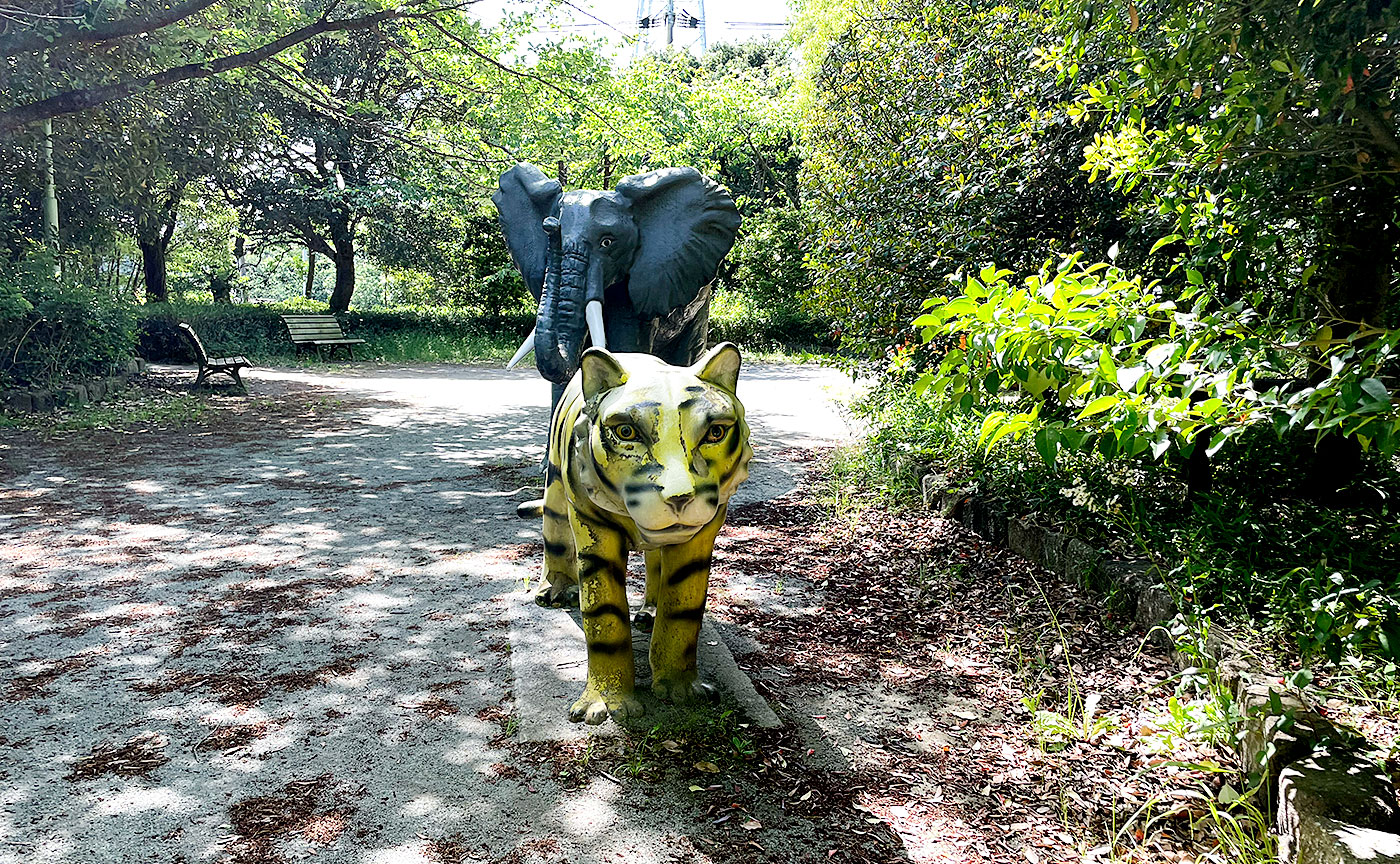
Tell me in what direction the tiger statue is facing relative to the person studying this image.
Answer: facing the viewer

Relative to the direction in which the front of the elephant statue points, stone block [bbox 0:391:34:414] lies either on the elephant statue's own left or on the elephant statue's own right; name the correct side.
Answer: on the elephant statue's own right

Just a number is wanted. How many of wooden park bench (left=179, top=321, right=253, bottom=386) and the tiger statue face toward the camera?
1

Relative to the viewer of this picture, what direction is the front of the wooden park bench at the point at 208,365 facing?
facing to the right of the viewer

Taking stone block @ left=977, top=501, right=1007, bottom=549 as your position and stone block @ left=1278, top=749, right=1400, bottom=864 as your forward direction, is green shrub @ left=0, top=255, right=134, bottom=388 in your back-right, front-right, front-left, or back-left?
back-right

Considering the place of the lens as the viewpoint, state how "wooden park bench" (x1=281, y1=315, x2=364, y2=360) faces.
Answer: facing the viewer and to the right of the viewer

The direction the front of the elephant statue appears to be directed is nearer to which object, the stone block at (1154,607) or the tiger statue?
the tiger statue

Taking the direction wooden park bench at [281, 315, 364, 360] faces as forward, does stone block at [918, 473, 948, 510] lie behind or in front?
in front

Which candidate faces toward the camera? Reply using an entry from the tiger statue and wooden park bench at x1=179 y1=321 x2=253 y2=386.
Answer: the tiger statue

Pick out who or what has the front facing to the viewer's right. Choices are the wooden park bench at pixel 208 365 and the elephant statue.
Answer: the wooden park bench

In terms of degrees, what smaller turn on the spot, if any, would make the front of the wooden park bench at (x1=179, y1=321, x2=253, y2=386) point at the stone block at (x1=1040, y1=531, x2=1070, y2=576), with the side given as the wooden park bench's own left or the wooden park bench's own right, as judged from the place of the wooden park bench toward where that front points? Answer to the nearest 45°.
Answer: approximately 90° to the wooden park bench's own right
